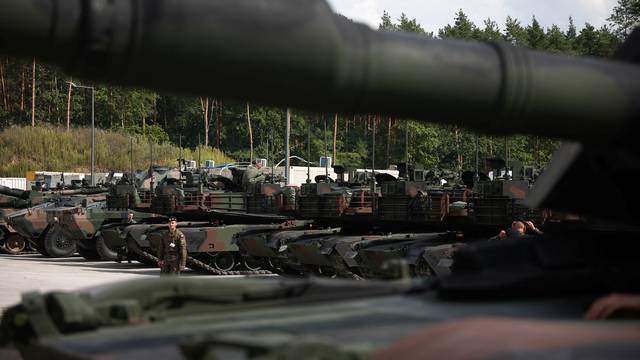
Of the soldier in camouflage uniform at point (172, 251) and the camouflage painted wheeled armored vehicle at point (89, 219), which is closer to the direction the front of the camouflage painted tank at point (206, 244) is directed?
the soldier in camouflage uniform

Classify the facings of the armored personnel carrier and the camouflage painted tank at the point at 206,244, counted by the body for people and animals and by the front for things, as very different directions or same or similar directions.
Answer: same or similar directions

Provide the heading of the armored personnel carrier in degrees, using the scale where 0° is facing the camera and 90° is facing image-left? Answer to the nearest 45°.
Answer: approximately 45°

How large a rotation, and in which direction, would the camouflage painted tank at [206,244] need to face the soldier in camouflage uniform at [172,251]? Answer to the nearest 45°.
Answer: approximately 45° to its left

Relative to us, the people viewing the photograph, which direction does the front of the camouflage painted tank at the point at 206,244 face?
facing the viewer and to the left of the viewer

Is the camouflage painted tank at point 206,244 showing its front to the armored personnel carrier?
no

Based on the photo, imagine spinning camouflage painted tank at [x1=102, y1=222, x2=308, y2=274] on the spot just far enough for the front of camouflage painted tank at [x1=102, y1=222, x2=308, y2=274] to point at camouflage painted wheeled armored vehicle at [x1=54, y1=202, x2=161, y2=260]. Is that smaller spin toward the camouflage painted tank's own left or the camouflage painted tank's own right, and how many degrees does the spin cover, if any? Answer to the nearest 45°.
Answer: approximately 90° to the camouflage painted tank's own right

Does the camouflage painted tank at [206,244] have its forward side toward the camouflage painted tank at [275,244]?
no

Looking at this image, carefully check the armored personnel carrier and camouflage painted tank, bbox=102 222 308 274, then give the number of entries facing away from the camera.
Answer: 0
